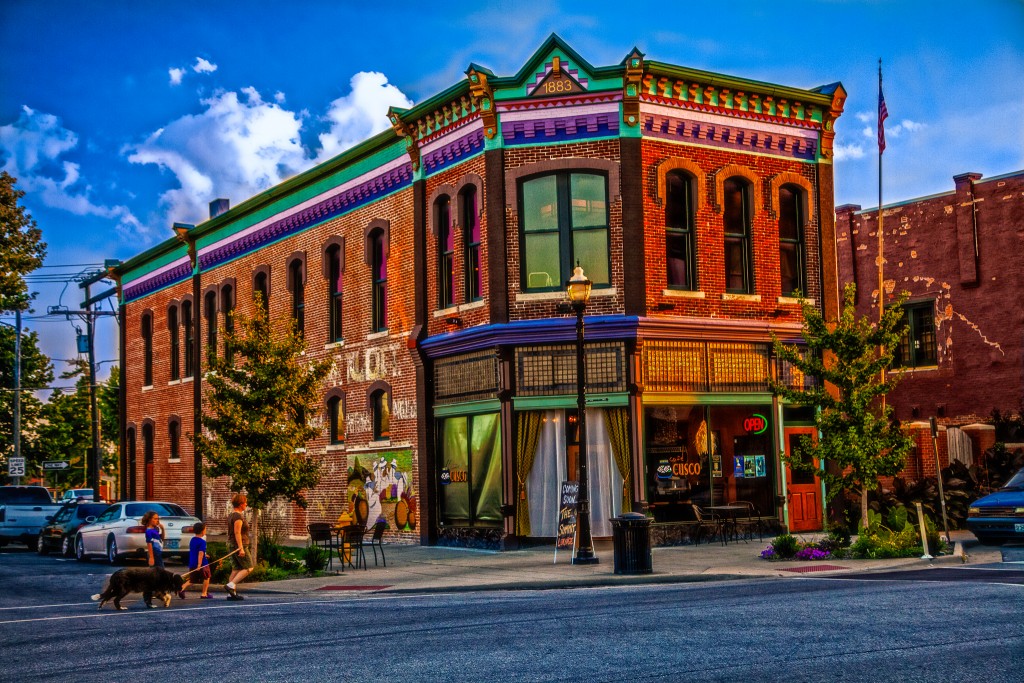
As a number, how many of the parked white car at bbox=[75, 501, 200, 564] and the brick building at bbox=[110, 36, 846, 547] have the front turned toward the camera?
1

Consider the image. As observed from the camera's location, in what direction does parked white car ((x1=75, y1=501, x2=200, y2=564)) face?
facing away from the viewer and to the left of the viewer

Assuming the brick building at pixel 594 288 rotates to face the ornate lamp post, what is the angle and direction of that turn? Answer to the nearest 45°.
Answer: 0° — it already faces it

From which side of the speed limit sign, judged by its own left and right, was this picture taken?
front

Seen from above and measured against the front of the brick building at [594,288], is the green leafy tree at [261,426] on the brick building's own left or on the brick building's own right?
on the brick building's own right

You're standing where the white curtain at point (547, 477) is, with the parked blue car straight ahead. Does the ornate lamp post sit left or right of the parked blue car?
right

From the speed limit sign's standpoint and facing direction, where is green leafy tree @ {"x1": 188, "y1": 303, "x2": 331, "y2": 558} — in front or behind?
in front

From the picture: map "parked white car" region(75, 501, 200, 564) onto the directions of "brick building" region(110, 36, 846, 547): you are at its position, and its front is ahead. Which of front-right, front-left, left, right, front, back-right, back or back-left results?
right

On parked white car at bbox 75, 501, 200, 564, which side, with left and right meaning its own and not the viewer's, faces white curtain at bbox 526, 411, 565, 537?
right

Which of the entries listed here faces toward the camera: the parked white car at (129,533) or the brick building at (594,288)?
the brick building

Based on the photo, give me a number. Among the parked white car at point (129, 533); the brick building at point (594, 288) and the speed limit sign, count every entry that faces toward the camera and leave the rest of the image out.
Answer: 2

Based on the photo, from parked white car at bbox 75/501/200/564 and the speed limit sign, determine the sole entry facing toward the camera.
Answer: the speed limit sign

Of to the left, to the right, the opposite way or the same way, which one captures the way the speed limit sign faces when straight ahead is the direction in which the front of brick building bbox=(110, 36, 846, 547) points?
the same way

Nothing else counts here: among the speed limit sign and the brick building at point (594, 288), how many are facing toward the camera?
2

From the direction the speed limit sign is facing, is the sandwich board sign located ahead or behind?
ahead

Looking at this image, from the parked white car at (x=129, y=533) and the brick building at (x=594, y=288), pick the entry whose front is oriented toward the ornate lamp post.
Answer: the brick building

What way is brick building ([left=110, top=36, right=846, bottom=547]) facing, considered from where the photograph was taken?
facing the viewer
